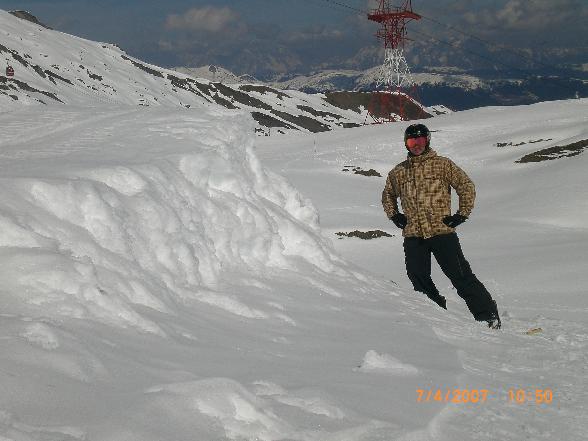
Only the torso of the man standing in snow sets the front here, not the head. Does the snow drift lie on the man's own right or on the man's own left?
on the man's own right

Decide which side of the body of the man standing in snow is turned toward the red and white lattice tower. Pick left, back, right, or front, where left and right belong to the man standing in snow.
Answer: back

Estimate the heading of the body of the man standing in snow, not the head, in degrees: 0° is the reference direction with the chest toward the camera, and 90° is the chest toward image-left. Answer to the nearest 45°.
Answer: approximately 0°

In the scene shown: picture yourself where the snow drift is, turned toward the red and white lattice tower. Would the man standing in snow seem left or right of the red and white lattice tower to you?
right

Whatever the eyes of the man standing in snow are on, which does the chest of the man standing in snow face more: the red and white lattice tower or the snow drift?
the snow drift
